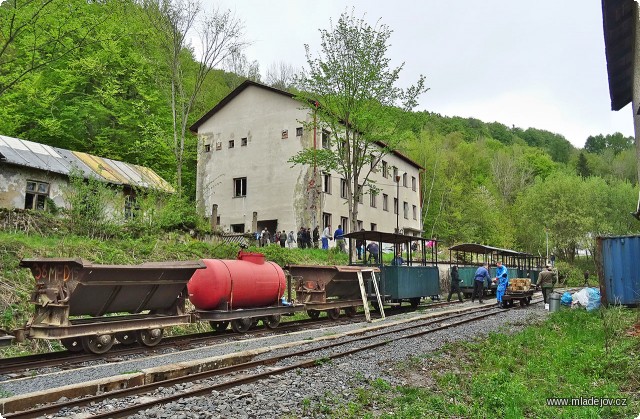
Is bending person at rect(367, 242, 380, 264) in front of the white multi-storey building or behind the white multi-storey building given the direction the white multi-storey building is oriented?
in front

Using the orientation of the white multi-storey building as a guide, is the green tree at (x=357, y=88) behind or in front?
in front
